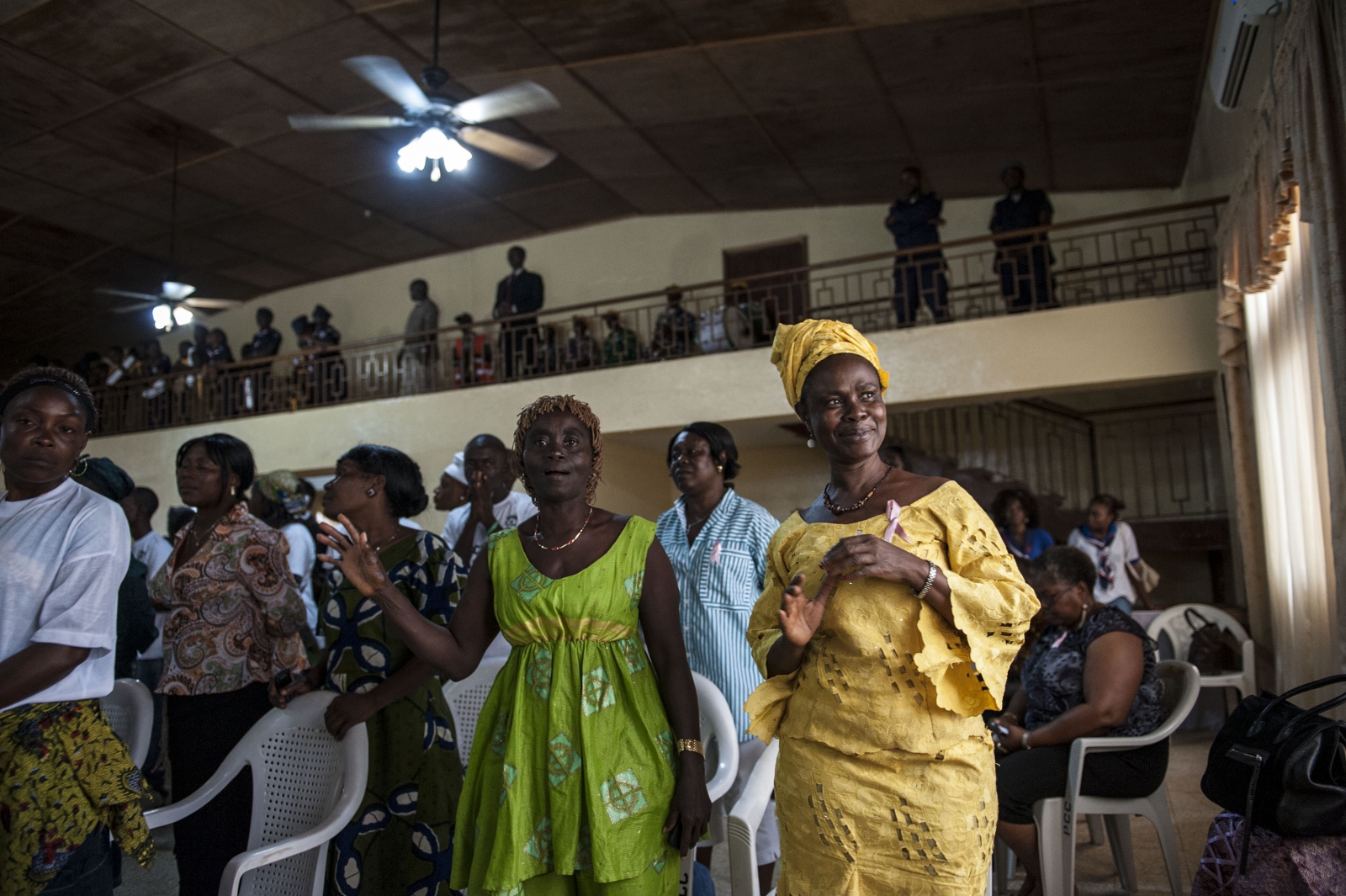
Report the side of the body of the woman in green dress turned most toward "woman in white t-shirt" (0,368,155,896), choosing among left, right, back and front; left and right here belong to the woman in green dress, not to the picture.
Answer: right

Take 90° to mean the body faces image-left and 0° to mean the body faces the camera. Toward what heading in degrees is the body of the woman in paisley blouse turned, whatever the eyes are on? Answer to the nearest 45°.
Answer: approximately 45°

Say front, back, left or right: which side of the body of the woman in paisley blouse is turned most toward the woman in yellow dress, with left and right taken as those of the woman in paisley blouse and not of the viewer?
left

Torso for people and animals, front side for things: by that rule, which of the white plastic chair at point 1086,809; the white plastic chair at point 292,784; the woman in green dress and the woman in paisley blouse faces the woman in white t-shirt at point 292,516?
the white plastic chair at point 1086,809

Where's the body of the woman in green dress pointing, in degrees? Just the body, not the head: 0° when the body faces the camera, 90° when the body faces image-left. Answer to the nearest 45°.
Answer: approximately 0°

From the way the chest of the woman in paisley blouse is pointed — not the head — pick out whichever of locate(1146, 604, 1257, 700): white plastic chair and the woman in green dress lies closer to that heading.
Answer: the woman in green dress

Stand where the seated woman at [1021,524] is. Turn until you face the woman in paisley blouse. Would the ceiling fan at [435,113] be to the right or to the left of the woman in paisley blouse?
right

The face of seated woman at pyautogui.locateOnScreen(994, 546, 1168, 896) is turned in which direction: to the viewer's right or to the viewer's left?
to the viewer's left

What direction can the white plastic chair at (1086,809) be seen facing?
to the viewer's left
